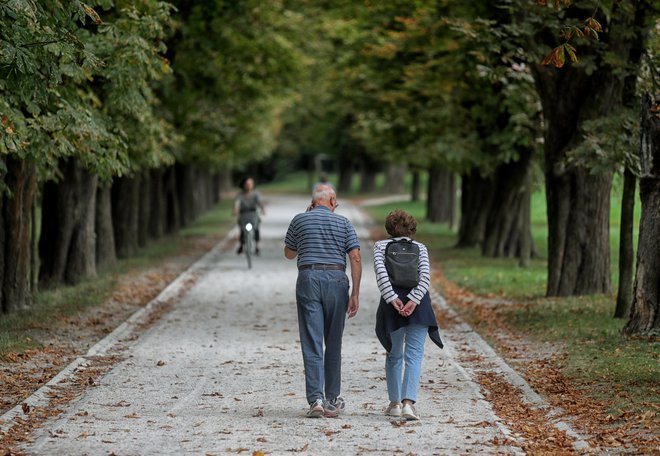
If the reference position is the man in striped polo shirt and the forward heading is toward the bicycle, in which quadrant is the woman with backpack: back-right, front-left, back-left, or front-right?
back-right

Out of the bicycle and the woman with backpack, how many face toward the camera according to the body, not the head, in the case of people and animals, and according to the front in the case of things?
1

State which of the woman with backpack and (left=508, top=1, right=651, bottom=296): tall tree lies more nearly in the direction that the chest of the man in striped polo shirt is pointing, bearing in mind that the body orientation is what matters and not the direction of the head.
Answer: the tall tree

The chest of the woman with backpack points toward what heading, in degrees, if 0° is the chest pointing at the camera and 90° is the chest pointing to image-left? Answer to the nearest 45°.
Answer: approximately 180°

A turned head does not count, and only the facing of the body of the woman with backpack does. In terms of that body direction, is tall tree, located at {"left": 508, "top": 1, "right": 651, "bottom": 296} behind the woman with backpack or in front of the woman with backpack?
in front

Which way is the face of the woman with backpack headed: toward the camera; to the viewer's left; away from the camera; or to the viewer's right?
away from the camera

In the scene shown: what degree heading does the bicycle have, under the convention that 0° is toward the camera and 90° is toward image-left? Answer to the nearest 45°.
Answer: approximately 0°

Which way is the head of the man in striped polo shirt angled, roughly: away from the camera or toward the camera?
away from the camera

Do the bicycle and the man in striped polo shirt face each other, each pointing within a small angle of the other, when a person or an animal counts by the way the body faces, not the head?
yes

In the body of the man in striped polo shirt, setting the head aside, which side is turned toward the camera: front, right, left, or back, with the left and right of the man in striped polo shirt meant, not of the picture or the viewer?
back

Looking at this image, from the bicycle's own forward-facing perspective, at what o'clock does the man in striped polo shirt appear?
The man in striped polo shirt is roughly at 12 o'clock from the bicycle.

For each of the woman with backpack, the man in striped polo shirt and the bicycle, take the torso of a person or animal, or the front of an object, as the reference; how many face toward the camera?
1

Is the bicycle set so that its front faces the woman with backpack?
yes

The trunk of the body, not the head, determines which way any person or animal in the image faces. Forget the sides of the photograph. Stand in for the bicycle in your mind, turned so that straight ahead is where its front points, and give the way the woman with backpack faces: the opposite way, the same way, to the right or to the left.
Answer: the opposite way

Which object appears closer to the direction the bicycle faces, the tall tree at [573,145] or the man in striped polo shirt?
the man in striped polo shirt

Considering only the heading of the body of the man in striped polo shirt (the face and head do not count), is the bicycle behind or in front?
in front

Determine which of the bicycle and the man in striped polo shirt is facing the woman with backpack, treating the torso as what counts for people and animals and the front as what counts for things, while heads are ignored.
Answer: the bicycle

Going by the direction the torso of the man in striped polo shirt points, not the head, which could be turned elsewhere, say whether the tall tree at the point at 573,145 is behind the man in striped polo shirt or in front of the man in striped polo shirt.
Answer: in front
